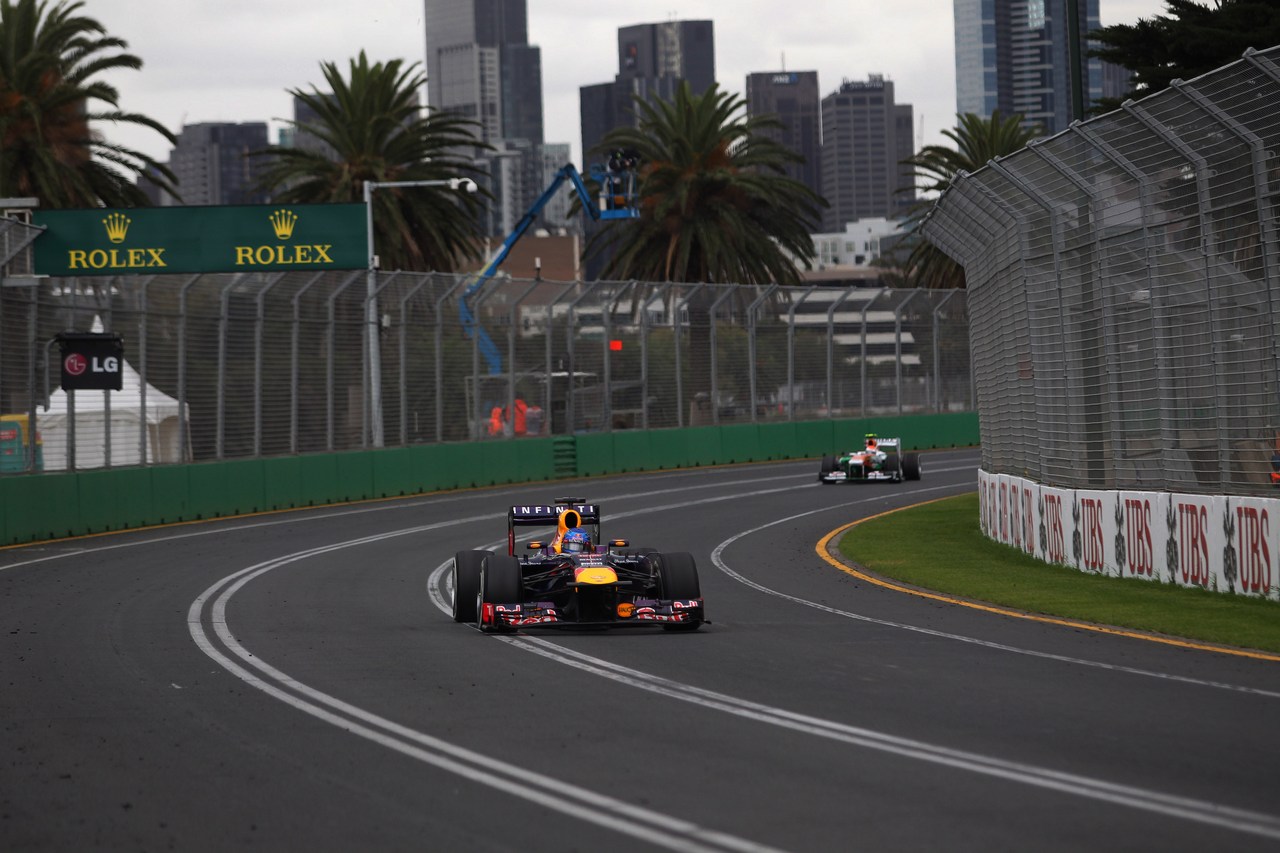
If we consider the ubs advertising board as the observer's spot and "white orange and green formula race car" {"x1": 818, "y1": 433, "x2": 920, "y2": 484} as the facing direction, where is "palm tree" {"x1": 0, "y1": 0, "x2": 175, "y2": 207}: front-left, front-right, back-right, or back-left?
front-left

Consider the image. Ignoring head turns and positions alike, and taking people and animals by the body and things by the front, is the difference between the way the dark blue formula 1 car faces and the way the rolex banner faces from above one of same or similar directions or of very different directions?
same or similar directions

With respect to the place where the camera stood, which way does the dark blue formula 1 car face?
facing the viewer

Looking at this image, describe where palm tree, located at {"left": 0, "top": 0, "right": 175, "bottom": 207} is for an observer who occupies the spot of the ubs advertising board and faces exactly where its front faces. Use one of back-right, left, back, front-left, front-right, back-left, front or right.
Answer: right

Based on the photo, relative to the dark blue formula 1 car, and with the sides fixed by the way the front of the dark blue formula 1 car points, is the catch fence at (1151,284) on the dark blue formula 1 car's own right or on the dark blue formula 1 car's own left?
on the dark blue formula 1 car's own left

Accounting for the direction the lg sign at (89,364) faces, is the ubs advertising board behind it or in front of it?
in front

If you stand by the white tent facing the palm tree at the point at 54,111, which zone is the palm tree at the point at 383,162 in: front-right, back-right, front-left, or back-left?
front-right

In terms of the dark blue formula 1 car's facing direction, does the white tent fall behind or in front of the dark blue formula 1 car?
behind

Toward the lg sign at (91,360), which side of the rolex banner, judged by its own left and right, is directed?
right

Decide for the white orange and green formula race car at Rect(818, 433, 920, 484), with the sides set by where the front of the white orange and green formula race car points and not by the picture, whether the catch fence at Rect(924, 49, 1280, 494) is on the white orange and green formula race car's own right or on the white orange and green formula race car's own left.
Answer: on the white orange and green formula race car's own left

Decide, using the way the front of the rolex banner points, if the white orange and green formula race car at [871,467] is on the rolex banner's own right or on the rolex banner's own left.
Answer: on the rolex banner's own left

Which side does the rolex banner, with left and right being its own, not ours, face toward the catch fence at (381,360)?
left

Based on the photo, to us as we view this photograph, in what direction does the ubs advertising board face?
facing the viewer and to the left of the viewer

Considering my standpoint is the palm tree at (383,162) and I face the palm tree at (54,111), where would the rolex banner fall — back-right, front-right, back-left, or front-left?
front-left

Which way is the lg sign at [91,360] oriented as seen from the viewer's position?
toward the camera
